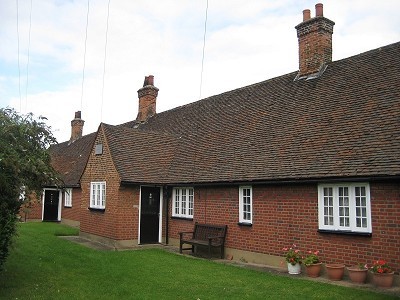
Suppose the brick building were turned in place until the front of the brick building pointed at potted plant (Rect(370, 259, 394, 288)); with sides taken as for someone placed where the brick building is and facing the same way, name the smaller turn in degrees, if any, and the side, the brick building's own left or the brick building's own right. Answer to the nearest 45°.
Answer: approximately 45° to the brick building's own left

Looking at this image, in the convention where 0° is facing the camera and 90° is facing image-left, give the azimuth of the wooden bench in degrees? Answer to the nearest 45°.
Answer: approximately 45°

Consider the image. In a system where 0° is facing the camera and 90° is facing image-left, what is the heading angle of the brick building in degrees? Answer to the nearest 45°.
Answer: approximately 45°

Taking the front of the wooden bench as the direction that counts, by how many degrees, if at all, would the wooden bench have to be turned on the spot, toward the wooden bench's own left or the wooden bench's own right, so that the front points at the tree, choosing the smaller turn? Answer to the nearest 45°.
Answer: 0° — it already faces it

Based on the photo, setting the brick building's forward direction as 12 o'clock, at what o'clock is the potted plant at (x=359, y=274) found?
The potted plant is roughly at 10 o'clock from the brick building.

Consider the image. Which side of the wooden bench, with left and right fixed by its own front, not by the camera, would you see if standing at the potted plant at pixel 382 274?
left

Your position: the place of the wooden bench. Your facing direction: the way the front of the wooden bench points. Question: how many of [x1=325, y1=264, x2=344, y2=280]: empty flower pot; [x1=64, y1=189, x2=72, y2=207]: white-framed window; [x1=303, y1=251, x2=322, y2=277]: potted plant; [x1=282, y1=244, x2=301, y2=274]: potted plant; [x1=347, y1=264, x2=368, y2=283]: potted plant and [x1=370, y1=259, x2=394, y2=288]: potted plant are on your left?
5
